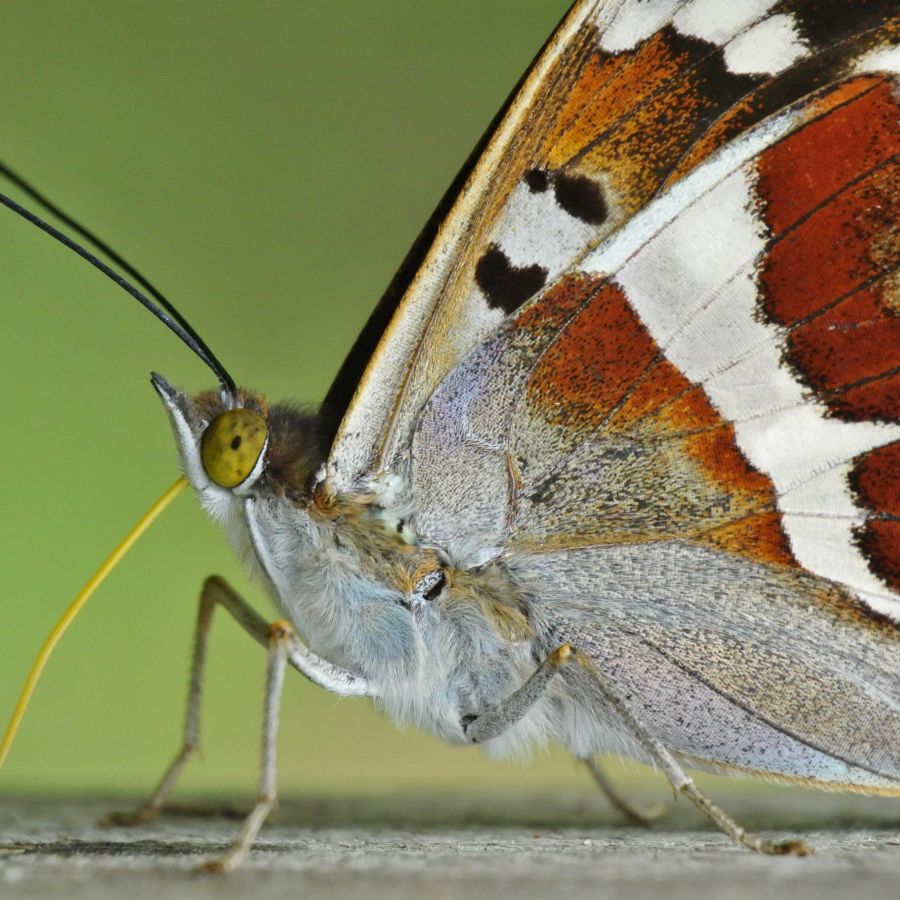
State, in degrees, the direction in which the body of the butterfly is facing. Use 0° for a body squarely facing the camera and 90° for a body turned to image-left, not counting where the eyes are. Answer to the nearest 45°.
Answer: approximately 90°
